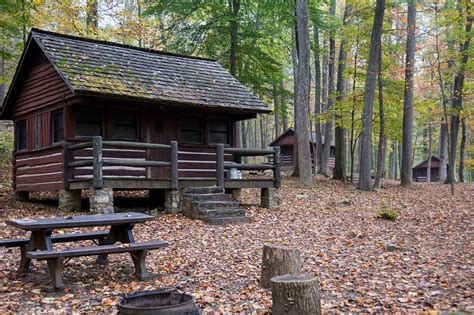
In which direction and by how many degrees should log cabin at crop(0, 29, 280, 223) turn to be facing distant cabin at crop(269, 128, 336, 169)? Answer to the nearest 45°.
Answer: approximately 90° to its left

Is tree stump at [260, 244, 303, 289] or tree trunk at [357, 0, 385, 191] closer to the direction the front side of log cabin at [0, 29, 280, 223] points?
the tree stump

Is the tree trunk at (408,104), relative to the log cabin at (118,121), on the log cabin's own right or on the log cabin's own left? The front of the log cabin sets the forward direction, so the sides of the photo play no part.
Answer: on the log cabin's own left

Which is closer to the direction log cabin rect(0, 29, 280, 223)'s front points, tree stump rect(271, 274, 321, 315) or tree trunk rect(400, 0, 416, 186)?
the tree stump

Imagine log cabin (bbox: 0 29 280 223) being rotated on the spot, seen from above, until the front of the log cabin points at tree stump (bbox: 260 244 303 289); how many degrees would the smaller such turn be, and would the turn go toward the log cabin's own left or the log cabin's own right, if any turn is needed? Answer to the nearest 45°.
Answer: approximately 45° to the log cabin's own right

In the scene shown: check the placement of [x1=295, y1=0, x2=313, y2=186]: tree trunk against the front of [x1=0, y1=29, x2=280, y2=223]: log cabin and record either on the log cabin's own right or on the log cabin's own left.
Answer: on the log cabin's own left

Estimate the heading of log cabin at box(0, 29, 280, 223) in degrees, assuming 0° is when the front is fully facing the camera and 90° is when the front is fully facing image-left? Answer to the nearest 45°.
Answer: approximately 315°

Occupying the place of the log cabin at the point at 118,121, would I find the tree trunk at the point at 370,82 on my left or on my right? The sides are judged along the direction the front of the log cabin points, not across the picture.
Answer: on my left

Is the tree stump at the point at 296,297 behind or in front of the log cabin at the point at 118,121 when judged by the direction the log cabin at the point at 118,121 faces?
in front

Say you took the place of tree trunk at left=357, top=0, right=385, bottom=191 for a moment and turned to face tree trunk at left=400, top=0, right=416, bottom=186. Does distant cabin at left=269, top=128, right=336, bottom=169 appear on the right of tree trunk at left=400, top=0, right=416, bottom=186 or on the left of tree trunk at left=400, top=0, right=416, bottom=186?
left

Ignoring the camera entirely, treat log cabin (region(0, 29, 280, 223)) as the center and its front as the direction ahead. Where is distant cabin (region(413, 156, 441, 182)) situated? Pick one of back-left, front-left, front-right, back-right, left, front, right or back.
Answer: left
